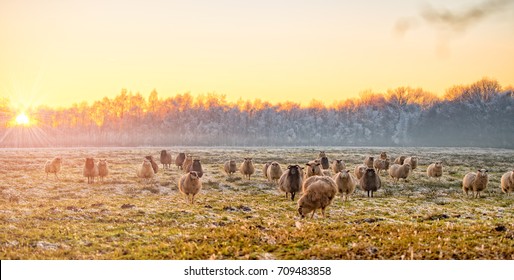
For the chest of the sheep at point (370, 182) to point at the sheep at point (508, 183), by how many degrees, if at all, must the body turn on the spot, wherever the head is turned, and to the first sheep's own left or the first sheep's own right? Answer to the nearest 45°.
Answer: approximately 90° to the first sheep's own left

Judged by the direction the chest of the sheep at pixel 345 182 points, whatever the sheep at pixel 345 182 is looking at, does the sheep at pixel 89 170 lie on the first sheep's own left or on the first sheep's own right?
on the first sheep's own right

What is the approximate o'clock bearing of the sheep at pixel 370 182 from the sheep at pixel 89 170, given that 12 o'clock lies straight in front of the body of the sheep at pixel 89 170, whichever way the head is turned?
the sheep at pixel 370 182 is roughly at 10 o'clock from the sheep at pixel 89 170.

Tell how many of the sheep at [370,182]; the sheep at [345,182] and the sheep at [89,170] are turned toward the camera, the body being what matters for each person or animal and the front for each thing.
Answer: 3

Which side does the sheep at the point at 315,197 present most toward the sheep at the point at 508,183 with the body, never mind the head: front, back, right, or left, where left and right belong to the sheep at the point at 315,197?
back

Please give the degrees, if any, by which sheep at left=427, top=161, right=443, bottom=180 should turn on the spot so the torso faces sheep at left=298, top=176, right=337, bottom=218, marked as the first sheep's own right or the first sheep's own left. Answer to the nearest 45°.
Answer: approximately 45° to the first sheep's own right

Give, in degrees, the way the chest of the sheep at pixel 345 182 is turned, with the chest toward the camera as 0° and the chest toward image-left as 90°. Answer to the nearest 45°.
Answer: approximately 0°

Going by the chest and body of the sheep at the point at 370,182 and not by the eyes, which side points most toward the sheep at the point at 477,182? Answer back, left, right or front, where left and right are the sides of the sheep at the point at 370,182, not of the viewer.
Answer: left

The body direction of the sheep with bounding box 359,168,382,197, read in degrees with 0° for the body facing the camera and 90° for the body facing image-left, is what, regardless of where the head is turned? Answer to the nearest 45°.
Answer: approximately 0°

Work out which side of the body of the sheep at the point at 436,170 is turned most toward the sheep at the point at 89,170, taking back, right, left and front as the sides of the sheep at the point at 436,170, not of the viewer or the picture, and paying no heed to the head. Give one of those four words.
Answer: right

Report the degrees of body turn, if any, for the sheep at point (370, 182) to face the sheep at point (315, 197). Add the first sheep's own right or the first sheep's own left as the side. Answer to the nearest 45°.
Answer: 0° — it already faces it

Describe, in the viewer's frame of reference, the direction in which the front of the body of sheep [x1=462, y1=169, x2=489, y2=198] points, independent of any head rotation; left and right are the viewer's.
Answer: facing the viewer and to the right of the viewer
